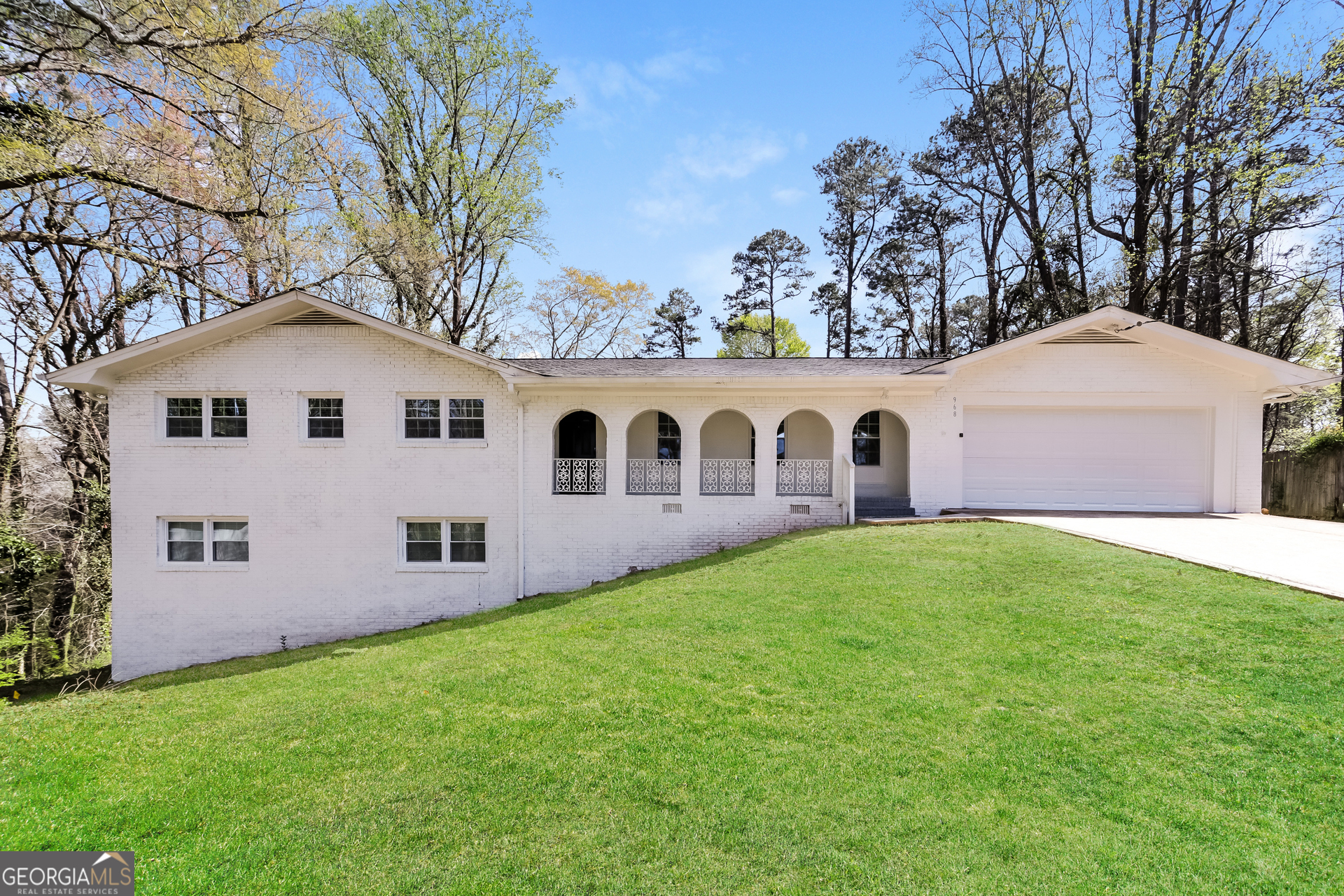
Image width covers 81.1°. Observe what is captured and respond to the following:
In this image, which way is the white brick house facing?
toward the camera

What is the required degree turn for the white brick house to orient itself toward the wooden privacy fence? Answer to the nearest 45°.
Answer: approximately 90° to its left
